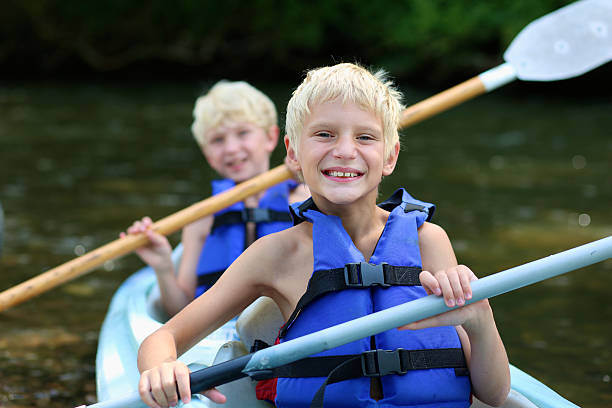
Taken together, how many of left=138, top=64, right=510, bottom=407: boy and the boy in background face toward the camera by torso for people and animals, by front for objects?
2

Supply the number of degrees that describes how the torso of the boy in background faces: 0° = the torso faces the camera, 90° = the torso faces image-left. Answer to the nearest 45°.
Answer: approximately 0°

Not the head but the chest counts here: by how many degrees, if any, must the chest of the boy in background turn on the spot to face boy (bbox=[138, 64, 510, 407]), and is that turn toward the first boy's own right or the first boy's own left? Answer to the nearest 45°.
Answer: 0° — they already face them

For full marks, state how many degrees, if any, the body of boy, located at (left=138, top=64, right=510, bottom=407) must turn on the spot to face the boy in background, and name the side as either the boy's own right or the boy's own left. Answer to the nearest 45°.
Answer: approximately 180°
